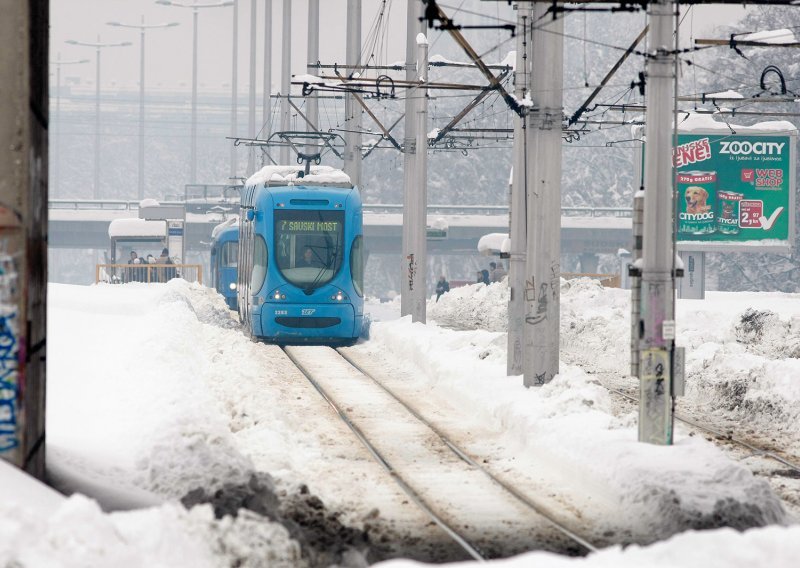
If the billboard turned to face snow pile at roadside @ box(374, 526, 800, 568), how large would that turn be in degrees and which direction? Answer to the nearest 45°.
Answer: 0° — it already faces it

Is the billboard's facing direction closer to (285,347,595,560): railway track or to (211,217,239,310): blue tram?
the railway track

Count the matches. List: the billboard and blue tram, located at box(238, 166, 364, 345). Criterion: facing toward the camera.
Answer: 2

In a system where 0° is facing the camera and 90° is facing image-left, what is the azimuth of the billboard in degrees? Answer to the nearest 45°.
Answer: approximately 0°

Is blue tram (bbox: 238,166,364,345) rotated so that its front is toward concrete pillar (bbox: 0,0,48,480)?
yes

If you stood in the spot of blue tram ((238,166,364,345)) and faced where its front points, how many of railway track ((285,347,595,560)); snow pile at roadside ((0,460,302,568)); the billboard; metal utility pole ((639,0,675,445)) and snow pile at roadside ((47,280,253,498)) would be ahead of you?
4

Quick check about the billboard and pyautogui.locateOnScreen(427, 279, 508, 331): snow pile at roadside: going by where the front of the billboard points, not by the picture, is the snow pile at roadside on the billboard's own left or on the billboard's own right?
on the billboard's own right

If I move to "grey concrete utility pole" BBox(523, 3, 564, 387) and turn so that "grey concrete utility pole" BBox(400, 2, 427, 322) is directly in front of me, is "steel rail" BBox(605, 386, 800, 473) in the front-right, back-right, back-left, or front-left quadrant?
back-right

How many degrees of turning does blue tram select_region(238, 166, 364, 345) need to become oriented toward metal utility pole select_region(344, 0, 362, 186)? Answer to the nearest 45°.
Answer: approximately 180°

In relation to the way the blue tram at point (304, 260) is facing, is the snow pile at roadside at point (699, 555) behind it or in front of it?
in front
